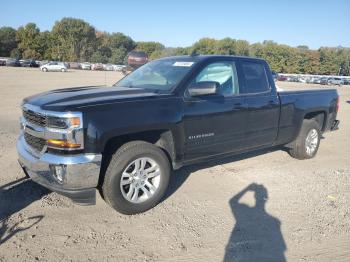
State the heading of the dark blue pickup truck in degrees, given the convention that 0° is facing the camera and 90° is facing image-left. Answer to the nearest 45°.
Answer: approximately 45°
